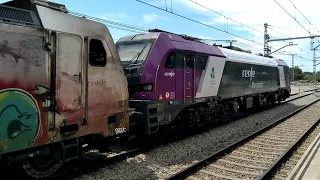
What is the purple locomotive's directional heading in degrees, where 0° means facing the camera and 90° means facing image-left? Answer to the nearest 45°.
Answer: approximately 45°

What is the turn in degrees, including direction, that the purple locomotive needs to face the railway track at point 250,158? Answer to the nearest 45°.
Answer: approximately 90° to its left
